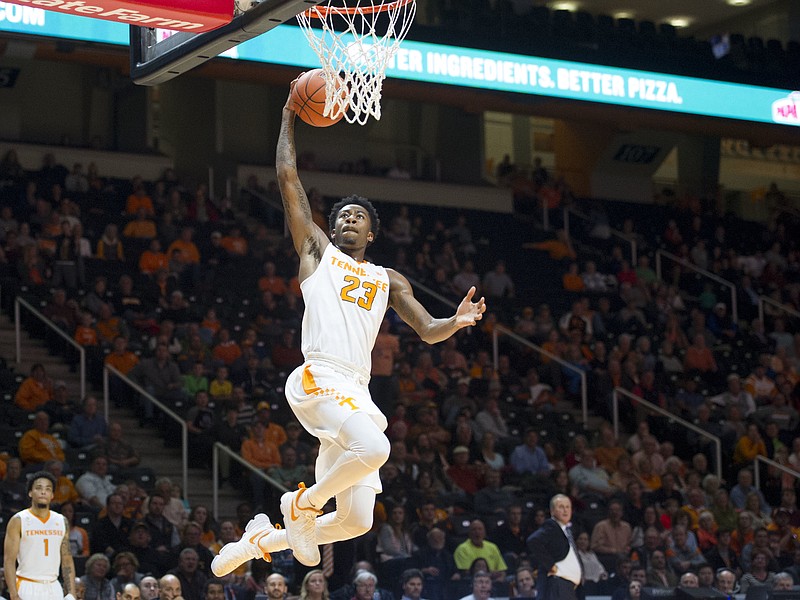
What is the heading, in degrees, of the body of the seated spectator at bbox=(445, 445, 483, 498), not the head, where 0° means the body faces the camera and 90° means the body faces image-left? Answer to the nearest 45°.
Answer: approximately 0°

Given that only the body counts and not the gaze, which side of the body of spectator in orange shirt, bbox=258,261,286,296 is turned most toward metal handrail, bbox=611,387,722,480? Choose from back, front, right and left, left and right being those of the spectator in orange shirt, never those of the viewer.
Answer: left

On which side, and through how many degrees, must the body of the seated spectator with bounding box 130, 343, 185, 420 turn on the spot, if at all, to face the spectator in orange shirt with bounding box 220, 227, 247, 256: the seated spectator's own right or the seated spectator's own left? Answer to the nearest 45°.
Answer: approximately 180°

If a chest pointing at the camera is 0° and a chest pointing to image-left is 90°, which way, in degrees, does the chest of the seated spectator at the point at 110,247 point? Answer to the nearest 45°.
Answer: approximately 0°

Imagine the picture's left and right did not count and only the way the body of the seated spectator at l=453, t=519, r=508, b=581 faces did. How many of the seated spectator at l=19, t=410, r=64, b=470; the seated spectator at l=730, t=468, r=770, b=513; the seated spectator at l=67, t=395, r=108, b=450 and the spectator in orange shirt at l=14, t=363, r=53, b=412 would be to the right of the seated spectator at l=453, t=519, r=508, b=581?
3

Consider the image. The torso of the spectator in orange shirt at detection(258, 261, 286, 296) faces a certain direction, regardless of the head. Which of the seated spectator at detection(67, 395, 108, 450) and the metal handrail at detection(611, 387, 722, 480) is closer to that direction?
the seated spectator

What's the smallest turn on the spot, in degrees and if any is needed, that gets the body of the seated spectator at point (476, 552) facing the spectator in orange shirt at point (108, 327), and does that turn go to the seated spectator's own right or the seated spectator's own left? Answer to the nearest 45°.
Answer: approximately 135° to the seated spectator's own right

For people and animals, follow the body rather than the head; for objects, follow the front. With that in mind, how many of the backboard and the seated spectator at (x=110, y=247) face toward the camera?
1

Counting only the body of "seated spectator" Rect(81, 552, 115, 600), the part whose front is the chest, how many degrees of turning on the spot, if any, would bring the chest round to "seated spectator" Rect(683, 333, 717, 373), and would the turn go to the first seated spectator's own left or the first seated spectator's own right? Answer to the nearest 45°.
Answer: approximately 90° to the first seated spectator's own left

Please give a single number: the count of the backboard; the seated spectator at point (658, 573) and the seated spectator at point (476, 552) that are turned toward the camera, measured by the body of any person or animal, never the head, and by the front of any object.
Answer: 2

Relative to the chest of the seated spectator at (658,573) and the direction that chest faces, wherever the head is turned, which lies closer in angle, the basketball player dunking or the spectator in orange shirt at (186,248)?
the basketball player dunking

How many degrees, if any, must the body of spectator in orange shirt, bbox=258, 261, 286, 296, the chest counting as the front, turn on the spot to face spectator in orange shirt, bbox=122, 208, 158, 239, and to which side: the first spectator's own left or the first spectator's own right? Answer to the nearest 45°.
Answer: approximately 90° to the first spectator's own right

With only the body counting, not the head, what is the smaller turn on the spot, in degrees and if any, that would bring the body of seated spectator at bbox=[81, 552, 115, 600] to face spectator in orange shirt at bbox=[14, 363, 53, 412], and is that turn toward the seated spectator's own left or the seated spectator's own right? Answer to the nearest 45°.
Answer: approximately 135° to the seated spectator's own left
